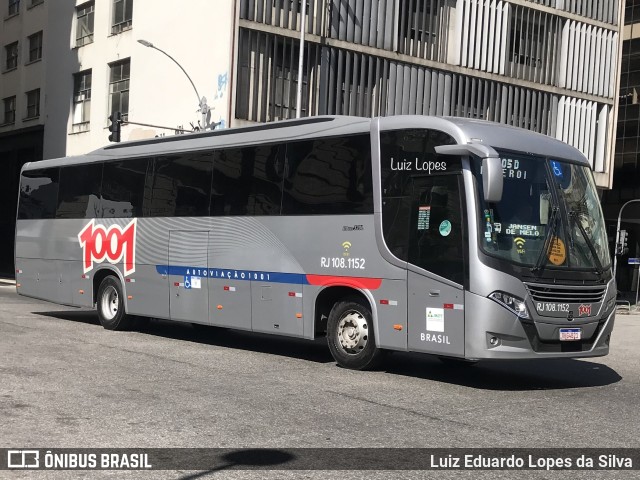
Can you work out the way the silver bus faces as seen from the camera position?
facing the viewer and to the right of the viewer

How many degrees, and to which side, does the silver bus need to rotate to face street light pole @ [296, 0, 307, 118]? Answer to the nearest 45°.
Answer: approximately 135° to its left
